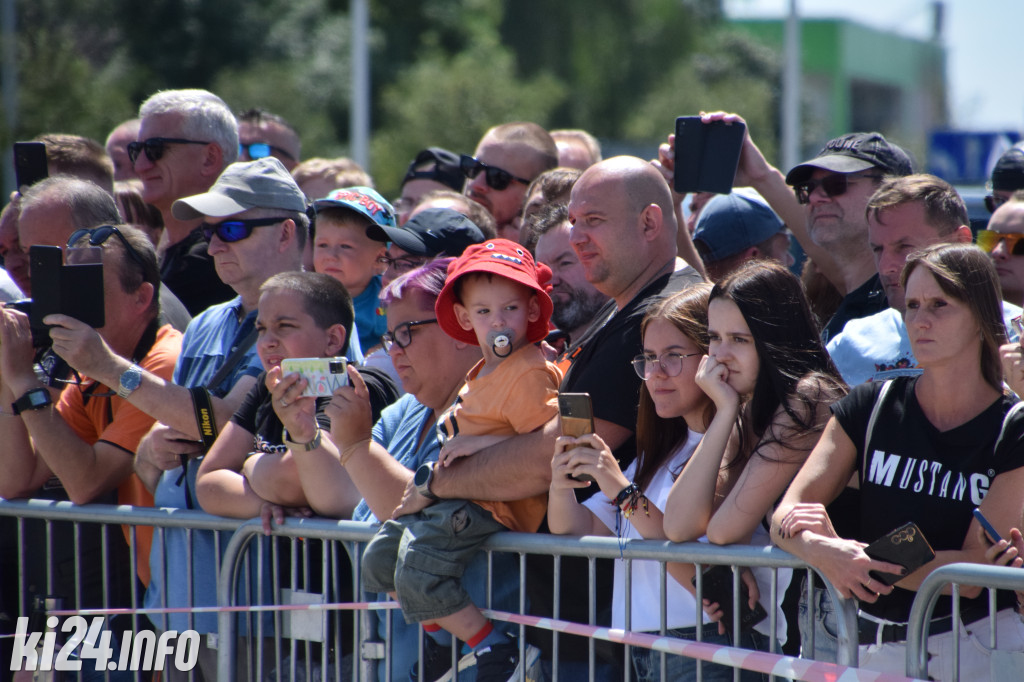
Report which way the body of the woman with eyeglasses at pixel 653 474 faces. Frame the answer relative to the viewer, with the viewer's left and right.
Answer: facing the viewer and to the left of the viewer

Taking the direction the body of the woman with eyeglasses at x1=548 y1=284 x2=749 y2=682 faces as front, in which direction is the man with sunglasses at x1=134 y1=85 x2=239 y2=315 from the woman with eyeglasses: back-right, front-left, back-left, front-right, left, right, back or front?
right

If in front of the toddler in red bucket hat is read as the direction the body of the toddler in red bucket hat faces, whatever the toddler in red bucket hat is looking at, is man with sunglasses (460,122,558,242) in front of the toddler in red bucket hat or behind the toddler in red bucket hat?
behind

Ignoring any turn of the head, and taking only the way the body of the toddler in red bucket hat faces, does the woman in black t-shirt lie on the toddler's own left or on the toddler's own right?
on the toddler's own left

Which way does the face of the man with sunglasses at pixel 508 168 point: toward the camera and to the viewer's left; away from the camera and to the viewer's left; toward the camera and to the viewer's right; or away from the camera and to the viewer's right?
toward the camera and to the viewer's left

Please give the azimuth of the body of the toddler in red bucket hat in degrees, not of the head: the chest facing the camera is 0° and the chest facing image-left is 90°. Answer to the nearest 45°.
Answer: approximately 45°

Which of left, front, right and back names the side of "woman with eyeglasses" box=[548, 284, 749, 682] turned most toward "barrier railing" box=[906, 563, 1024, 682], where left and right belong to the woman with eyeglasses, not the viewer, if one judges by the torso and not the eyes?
left

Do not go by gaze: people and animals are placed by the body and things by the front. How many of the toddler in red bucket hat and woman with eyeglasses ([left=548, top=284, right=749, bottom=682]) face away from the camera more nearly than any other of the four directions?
0

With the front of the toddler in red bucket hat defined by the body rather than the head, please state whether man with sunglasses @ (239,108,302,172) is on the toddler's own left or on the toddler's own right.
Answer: on the toddler's own right
